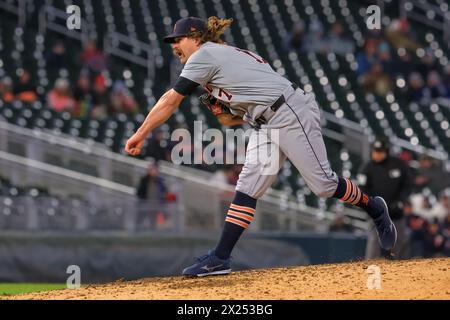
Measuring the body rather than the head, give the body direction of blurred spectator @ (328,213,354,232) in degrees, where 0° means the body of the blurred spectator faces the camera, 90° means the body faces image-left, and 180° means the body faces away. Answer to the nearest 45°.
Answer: approximately 0°

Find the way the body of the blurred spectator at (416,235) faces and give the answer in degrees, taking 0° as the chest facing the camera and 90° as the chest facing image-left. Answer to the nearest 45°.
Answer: approximately 45°

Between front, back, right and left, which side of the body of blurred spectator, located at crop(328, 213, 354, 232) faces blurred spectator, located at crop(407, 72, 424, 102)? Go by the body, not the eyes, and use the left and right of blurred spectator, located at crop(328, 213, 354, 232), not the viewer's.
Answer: back

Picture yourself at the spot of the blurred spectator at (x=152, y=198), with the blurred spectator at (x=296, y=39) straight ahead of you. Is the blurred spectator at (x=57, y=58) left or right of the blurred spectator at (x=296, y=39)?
left

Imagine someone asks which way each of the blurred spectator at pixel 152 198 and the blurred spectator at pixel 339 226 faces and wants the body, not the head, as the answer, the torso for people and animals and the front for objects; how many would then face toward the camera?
2

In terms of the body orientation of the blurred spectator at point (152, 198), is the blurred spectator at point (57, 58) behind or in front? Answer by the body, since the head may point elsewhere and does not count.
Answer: behind

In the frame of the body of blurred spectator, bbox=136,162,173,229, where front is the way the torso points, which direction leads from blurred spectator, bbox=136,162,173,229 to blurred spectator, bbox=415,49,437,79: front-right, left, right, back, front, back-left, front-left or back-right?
back-left
